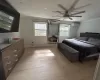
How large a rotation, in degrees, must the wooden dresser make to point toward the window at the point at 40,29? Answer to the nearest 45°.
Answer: approximately 90° to its left

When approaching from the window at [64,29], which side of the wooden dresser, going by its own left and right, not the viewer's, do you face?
left

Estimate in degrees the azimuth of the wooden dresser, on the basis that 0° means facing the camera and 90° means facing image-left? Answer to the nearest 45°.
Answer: approximately 315°
